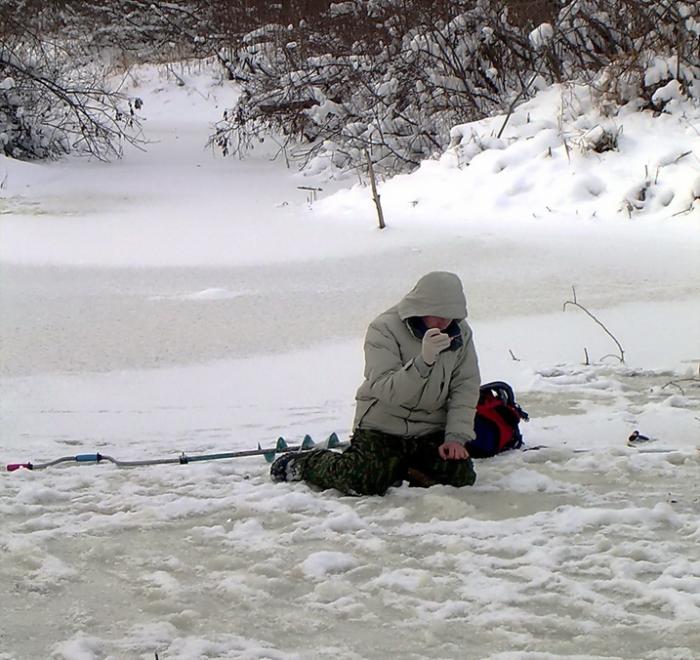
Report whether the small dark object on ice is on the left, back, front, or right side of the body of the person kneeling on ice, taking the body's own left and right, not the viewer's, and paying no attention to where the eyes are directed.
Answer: left

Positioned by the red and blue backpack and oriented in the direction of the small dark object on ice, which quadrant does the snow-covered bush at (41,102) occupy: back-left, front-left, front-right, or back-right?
back-left

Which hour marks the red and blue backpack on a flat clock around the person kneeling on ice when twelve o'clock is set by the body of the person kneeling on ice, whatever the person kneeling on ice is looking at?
The red and blue backpack is roughly at 9 o'clock from the person kneeling on ice.

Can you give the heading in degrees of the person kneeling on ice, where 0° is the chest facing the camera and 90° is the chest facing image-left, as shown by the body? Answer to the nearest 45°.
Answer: approximately 315°

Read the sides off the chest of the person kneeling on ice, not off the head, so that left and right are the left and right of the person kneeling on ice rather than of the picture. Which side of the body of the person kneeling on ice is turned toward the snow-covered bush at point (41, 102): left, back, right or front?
back
